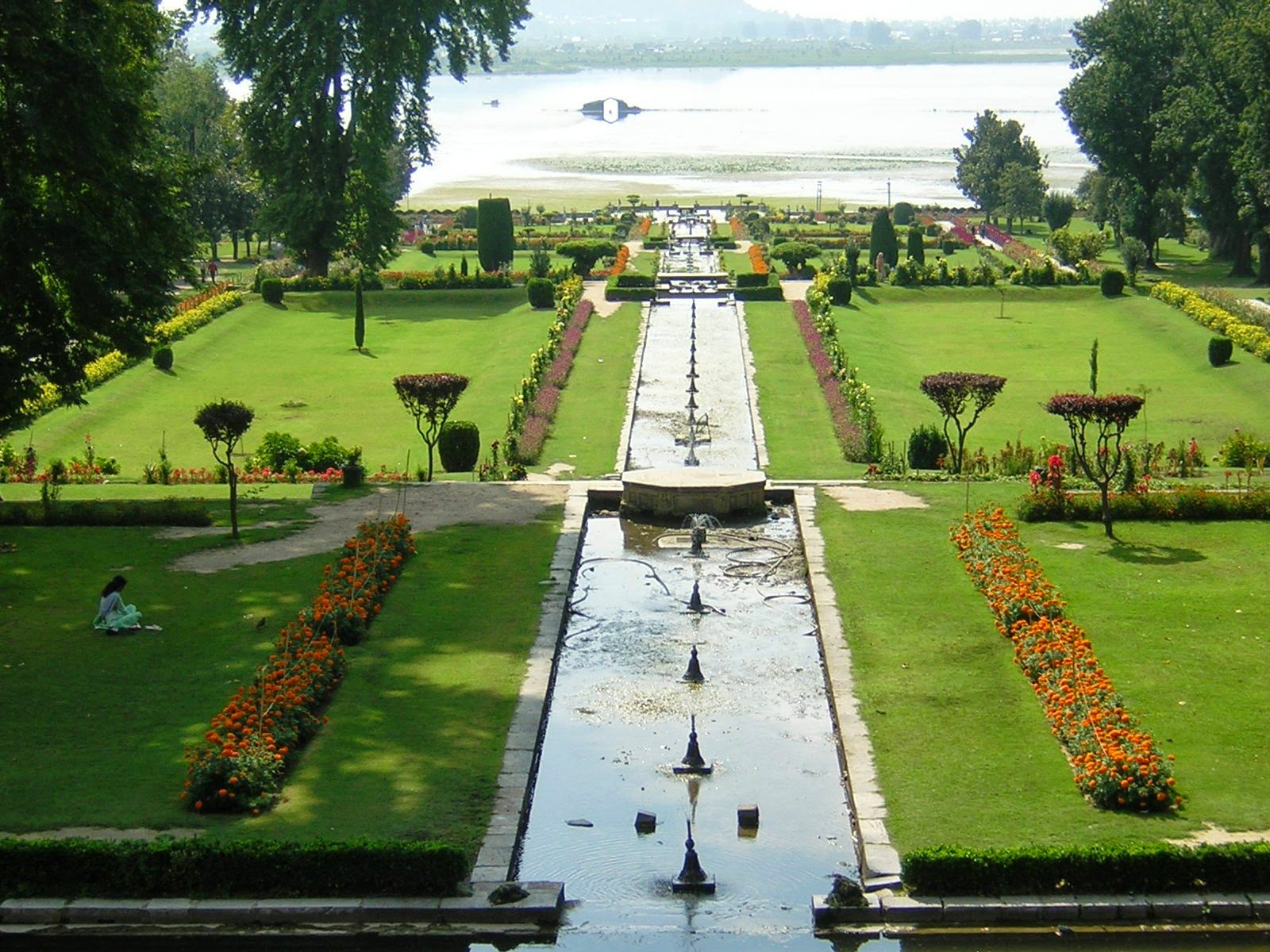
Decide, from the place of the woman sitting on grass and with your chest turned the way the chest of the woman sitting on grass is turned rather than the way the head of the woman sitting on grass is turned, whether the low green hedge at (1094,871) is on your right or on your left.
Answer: on your right

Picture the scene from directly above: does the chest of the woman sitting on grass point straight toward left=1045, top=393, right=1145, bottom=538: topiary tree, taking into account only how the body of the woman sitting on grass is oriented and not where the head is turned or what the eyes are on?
yes

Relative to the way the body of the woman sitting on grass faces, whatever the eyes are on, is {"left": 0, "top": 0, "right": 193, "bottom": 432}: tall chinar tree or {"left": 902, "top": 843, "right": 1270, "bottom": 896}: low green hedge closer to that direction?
the low green hedge

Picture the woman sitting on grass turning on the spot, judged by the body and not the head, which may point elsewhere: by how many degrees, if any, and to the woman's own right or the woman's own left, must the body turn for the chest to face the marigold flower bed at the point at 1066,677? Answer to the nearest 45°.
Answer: approximately 45° to the woman's own right

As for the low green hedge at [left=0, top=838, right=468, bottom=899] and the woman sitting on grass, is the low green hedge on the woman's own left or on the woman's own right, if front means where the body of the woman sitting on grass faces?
on the woman's own right

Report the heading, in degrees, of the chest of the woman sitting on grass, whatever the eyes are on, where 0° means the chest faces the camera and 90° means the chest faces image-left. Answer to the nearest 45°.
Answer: approximately 270°

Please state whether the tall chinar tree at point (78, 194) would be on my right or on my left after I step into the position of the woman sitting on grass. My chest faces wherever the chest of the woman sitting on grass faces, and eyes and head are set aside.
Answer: on my left

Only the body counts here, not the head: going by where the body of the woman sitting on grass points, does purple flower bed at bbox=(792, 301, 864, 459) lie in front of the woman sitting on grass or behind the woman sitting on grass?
in front

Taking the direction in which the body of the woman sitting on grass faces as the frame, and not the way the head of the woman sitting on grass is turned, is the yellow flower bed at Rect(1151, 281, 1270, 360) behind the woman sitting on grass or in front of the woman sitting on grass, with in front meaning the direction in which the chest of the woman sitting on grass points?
in front

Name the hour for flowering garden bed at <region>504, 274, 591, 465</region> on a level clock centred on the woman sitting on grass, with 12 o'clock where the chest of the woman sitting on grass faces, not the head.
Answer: The flowering garden bed is roughly at 10 o'clock from the woman sitting on grass.
